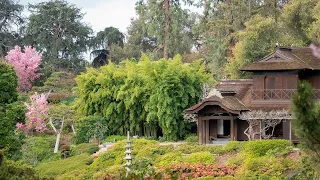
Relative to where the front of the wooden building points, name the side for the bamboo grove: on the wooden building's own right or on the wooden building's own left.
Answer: on the wooden building's own right

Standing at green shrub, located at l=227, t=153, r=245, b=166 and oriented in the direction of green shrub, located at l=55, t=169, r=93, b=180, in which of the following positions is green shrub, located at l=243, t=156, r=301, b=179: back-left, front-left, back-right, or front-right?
back-left

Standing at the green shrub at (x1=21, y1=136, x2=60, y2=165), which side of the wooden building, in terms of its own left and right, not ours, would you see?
right

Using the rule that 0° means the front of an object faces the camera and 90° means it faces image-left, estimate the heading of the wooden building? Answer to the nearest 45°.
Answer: approximately 0°

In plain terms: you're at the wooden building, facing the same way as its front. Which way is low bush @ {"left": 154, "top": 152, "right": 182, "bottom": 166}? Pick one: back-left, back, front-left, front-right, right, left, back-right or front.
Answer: front-right

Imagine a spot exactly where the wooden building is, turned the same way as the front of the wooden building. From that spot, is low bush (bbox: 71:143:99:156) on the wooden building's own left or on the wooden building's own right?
on the wooden building's own right

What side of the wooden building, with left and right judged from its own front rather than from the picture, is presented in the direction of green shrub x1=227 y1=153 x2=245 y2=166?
front

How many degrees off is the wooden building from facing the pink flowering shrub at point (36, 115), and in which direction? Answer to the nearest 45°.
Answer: approximately 90° to its right
